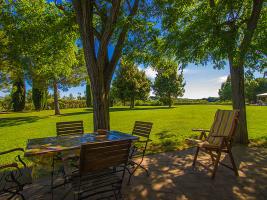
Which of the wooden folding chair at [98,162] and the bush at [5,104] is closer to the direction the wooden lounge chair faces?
the wooden folding chair

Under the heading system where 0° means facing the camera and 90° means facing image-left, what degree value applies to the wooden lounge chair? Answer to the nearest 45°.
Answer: approximately 45°

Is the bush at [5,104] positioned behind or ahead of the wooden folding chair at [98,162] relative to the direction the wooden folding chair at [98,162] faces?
ahead

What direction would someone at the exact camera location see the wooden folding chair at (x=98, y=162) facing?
facing away from the viewer and to the left of the viewer

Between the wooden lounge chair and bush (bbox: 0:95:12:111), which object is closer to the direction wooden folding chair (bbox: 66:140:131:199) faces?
the bush

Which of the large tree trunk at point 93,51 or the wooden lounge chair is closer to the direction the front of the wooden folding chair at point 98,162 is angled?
the large tree trunk

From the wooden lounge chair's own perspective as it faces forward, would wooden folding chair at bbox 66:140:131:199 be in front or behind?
in front

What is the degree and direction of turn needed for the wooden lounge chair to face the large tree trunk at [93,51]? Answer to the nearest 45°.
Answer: approximately 45° to its right

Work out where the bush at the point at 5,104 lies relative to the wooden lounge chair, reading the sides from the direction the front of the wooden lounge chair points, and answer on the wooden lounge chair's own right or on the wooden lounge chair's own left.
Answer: on the wooden lounge chair's own right

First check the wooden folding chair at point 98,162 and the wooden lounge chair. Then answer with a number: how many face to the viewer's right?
0
